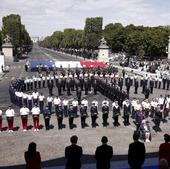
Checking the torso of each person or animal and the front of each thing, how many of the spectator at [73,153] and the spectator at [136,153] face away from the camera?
2

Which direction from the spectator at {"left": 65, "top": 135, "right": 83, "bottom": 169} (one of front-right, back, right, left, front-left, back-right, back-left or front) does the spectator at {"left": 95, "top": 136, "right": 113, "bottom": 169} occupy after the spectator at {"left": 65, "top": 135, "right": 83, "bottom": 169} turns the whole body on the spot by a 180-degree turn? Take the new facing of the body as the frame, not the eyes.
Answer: left

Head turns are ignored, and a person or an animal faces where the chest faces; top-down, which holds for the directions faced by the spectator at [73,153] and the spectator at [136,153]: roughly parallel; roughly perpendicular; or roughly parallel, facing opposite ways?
roughly parallel

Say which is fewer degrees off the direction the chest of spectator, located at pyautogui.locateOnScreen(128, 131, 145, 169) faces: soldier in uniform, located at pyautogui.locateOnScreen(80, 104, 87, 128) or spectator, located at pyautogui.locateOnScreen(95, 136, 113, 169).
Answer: the soldier in uniform

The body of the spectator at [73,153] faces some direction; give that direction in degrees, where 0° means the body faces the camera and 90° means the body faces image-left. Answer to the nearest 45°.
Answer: approximately 180°

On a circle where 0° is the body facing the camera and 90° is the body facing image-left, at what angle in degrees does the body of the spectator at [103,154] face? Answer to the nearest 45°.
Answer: approximately 180°

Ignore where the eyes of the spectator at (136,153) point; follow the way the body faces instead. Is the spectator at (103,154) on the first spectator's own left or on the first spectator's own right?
on the first spectator's own left

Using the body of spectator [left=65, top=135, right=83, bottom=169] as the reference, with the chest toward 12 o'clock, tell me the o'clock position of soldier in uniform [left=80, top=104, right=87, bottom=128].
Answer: The soldier in uniform is roughly at 12 o'clock from the spectator.

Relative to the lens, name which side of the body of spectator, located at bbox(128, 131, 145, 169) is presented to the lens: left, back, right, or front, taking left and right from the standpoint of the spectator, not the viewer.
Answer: back

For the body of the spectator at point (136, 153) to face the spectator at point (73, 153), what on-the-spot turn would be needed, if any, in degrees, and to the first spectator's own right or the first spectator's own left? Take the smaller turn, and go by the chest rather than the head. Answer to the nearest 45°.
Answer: approximately 90° to the first spectator's own left

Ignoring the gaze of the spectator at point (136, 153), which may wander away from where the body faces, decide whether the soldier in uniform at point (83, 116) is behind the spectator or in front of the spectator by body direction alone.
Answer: in front

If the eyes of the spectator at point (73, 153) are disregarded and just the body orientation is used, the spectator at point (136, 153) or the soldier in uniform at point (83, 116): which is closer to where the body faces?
the soldier in uniform
